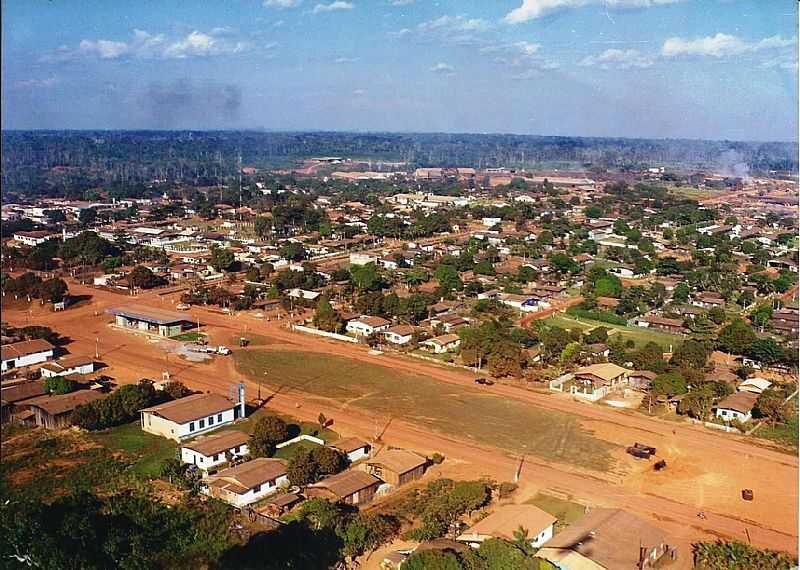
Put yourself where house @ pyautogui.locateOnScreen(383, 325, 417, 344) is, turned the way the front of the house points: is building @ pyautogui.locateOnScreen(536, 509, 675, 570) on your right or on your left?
on your left

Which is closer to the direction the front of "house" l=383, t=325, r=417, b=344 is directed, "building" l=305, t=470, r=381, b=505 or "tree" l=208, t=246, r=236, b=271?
the building

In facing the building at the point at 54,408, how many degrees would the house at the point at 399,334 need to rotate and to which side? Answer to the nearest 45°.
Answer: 0° — it already faces it

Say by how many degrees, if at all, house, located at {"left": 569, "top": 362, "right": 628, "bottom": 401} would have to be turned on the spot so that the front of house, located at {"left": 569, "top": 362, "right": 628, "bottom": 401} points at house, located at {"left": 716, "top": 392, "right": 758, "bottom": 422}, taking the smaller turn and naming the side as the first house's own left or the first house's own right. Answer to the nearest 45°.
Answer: approximately 90° to the first house's own left

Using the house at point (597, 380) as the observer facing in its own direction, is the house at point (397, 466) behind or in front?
in front

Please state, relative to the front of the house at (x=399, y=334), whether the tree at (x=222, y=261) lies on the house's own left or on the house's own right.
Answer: on the house's own right

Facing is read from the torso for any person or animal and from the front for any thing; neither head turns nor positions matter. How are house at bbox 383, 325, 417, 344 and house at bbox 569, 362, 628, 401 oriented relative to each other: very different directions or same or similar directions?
same or similar directions

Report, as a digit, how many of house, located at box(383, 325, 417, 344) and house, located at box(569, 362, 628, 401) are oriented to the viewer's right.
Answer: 0

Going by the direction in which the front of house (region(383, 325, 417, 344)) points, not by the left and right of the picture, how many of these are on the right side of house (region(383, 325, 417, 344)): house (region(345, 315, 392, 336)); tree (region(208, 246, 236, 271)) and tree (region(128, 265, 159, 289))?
3

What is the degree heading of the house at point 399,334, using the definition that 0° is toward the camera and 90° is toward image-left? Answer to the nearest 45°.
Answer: approximately 45°

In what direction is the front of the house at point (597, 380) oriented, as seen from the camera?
facing the viewer and to the left of the viewer

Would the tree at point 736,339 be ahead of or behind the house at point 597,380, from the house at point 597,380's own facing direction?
behind

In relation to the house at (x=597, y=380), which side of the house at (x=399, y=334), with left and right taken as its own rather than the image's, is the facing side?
left
